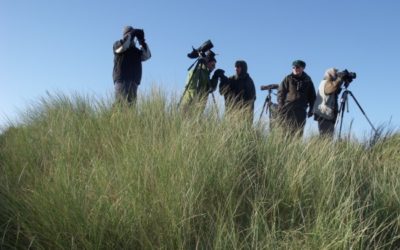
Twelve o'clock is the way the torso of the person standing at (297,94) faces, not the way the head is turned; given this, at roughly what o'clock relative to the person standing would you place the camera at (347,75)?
The camera is roughly at 8 o'clock from the person standing.

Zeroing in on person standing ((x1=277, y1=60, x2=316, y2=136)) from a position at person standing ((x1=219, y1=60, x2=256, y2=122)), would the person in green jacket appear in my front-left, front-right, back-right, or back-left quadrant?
back-right

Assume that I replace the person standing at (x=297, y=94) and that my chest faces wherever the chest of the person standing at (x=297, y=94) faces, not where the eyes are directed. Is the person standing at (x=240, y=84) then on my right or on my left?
on my right

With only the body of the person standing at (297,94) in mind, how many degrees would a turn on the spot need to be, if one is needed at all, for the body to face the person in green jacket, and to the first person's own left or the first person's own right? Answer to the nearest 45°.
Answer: approximately 90° to the first person's own right

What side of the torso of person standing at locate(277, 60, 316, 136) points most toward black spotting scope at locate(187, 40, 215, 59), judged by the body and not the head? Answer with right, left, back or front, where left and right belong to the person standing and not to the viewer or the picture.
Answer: right

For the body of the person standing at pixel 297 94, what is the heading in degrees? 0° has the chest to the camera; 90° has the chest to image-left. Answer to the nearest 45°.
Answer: approximately 0°

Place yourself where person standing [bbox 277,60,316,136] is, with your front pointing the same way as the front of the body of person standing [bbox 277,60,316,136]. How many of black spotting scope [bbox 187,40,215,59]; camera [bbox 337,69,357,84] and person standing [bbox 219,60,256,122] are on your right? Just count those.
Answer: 2
